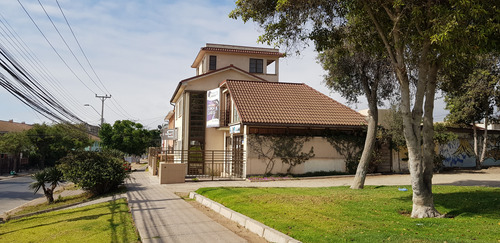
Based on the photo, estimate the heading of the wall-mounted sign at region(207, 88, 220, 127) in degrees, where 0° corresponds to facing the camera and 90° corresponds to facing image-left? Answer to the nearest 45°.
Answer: approximately 45°

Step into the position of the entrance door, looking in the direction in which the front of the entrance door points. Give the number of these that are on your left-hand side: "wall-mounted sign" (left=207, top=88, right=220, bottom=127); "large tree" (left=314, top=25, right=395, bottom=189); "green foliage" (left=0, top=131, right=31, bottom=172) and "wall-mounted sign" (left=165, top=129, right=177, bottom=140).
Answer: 1

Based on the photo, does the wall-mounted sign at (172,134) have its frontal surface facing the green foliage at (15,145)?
no

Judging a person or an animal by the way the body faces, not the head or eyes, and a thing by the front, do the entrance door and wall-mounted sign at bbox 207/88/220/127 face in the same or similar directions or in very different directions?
same or similar directions

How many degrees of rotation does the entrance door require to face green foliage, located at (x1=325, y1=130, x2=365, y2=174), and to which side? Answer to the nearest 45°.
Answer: approximately 135° to its left

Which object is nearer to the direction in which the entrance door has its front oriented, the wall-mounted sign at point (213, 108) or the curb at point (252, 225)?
the curb

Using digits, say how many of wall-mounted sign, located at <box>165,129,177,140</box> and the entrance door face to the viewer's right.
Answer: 0

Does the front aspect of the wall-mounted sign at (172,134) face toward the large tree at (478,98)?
no

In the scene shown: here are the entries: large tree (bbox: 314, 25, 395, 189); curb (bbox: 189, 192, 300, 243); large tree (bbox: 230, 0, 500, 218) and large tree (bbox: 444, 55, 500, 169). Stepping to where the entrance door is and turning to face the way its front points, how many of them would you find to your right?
0

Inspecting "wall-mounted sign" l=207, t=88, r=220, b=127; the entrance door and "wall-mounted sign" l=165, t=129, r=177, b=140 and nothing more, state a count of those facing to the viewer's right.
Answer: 0

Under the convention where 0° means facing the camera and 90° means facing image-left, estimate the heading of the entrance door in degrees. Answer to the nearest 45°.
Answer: approximately 45°

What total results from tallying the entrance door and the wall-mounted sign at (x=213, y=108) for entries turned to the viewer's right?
0

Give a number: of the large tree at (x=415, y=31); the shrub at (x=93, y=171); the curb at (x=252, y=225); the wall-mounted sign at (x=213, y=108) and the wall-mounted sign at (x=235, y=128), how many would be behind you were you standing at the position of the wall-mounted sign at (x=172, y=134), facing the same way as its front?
0

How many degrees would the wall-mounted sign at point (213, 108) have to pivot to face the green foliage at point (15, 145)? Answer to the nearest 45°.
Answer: approximately 90° to its right

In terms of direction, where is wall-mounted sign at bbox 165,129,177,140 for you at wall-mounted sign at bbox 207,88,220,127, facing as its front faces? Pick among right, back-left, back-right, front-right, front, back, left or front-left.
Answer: right

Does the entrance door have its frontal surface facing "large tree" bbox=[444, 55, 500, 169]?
no

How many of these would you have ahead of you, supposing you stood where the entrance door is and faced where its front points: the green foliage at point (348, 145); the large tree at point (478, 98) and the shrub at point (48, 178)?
1

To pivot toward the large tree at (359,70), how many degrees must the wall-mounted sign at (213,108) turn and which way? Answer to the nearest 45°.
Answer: approximately 90° to its left
